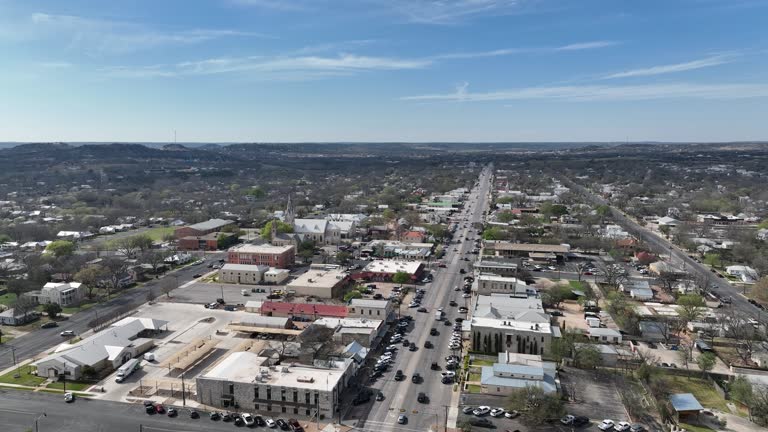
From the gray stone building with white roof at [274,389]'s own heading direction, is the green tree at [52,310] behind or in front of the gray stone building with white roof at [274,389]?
behind

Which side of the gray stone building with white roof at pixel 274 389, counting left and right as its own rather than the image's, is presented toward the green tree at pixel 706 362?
left

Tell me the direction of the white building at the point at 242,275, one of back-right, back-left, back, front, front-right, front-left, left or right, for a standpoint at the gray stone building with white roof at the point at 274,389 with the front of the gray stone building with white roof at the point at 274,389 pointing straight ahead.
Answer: back

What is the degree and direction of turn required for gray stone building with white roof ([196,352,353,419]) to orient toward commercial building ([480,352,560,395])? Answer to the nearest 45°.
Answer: approximately 90° to its left

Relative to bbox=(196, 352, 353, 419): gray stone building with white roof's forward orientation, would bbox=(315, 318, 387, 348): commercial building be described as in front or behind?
behind

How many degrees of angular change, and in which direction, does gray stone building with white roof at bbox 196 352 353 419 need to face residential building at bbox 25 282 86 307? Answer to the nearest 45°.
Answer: approximately 135° to its right

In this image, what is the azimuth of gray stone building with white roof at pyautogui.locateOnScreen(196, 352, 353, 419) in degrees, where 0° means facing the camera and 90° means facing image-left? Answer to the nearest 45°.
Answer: approximately 0°

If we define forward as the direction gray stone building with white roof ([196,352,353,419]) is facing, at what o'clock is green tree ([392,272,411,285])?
The green tree is roughly at 7 o'clock from the gray stone building with white roof.

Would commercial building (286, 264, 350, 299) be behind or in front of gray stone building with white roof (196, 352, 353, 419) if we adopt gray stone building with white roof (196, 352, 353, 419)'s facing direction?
behind

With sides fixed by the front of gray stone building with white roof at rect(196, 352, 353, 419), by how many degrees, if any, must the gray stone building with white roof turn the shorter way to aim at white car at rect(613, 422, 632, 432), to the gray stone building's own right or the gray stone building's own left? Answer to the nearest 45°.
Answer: approximately 90° to the gray stone building's own left

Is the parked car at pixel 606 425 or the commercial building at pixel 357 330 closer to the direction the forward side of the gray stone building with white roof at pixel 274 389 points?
the parked car

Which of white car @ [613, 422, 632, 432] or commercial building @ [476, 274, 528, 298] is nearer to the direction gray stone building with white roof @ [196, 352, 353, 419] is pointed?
the white car
